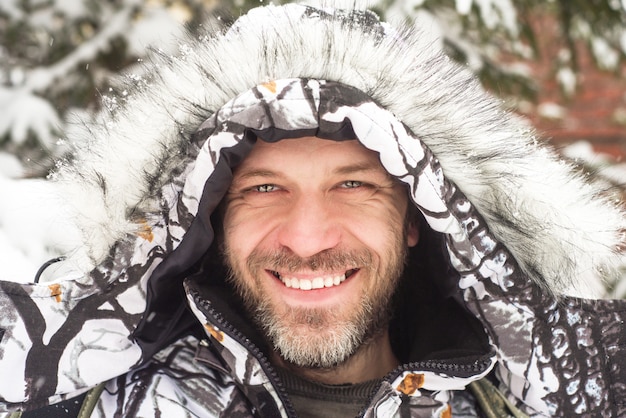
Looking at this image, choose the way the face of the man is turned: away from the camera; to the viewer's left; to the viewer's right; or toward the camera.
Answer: toward the camera

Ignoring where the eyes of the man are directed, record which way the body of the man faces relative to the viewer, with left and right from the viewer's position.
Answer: facing the viewer
